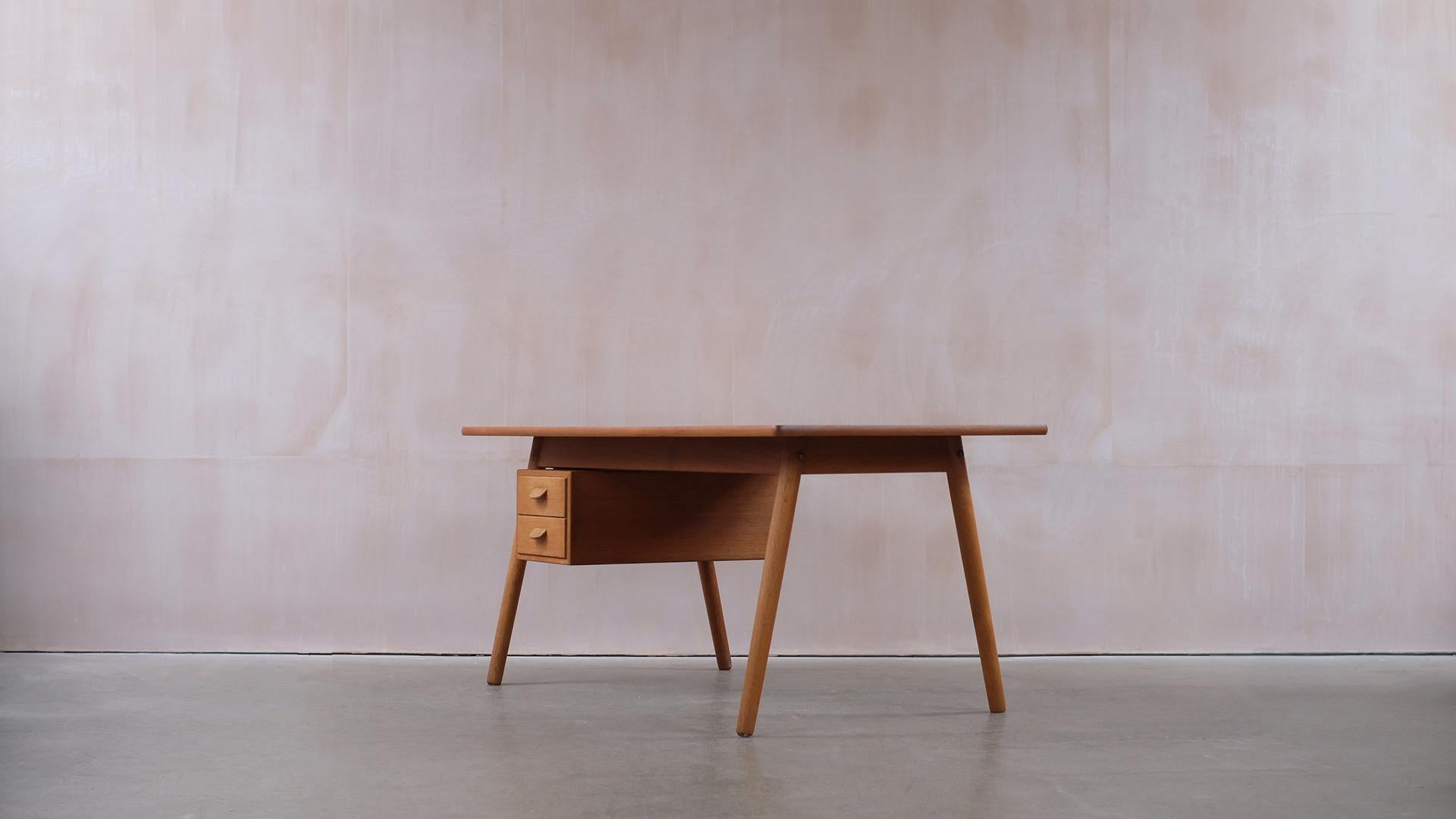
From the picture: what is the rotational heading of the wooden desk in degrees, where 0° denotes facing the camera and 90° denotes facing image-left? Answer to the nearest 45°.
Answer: approximately 45°
